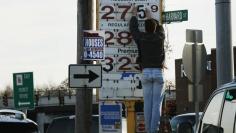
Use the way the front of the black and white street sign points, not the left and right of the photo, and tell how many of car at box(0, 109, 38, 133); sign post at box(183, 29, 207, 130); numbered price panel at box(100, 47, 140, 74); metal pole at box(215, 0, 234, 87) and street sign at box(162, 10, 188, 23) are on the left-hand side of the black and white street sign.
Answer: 4

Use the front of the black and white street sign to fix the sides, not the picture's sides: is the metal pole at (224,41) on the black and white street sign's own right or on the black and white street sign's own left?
on the black and white street sign's own left

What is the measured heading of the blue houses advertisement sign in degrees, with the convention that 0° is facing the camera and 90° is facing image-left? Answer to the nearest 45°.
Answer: approximately 0°

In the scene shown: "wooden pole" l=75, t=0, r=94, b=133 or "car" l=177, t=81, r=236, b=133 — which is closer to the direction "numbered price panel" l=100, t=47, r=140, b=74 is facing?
the car
